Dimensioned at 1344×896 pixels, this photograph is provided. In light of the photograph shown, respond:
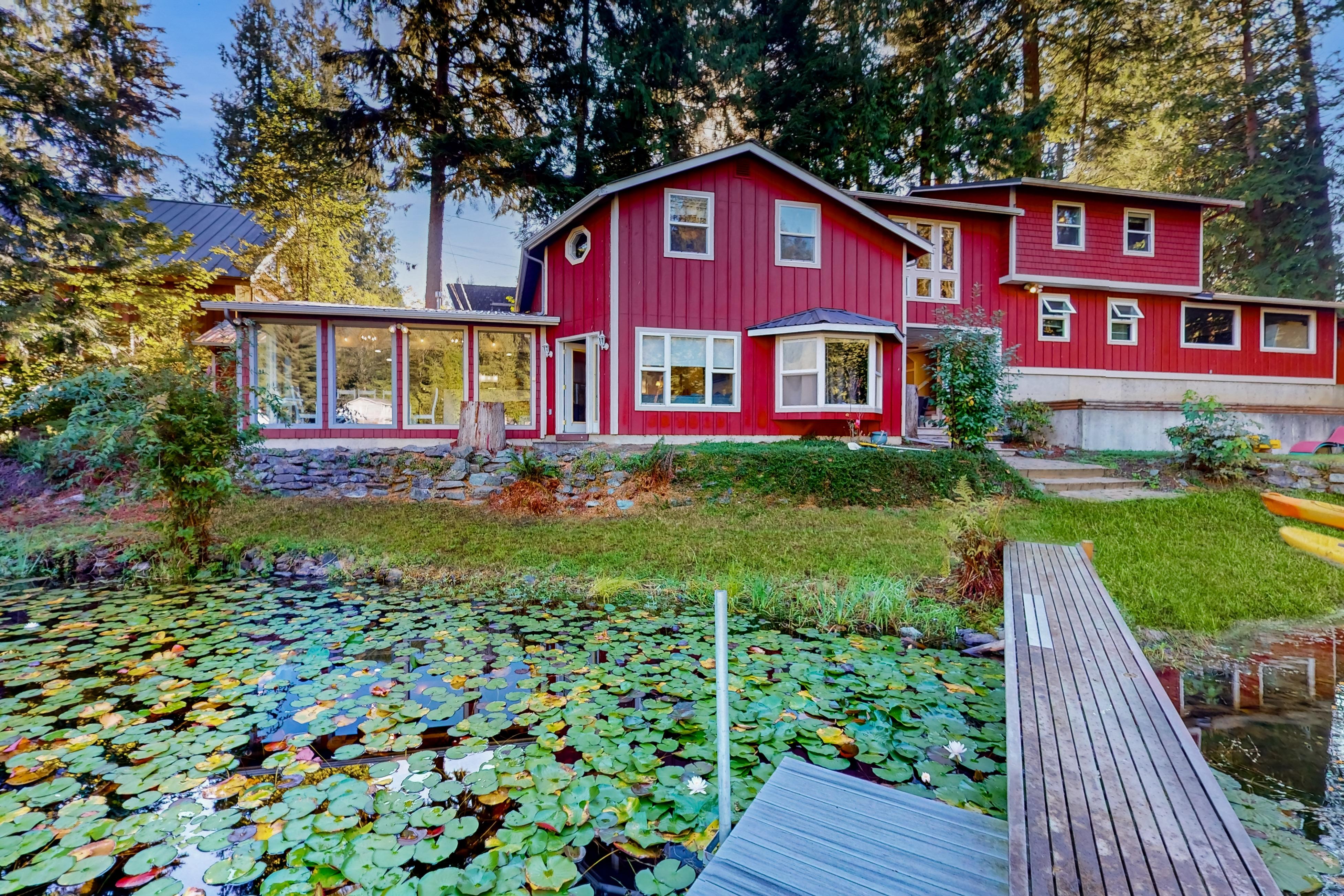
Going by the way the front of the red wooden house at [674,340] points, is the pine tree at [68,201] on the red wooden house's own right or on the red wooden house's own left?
on the red wooden house's own right

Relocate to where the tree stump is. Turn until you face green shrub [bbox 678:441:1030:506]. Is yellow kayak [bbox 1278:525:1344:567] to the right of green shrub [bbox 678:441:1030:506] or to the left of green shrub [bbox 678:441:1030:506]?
right

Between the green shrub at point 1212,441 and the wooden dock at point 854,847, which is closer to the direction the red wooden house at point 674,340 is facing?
the wooden dock

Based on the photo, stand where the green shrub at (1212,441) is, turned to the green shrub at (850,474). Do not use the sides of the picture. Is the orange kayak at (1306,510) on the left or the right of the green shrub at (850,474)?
left

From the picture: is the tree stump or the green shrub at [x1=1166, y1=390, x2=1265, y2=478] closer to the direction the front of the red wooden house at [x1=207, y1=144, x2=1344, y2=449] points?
the tree stump

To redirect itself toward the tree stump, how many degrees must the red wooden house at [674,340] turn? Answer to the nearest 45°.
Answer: approximately 45° to its right

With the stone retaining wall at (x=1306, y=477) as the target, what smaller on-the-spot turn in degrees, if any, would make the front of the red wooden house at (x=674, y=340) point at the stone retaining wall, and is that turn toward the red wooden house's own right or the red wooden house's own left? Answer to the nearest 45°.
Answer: approximately 90° to the red wooden house's own left

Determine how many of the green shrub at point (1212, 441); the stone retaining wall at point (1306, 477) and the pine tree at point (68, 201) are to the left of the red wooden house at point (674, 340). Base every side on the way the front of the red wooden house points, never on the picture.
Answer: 2

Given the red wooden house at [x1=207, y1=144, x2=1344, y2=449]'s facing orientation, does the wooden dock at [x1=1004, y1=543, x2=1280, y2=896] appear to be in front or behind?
in front

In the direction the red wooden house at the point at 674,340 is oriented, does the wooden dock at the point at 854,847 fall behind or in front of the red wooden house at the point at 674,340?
in front
